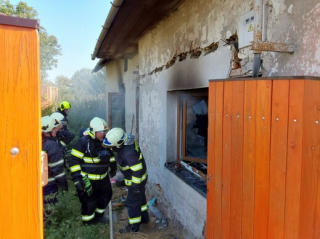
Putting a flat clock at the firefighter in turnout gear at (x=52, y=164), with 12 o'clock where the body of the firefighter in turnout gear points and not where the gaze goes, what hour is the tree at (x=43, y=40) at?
The tree is roughly at 9 o'clock from the firefighter in turnout gear.

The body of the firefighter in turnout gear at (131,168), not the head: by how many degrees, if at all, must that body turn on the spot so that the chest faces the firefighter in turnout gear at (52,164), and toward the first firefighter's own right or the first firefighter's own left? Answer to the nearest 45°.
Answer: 0° — they already face them

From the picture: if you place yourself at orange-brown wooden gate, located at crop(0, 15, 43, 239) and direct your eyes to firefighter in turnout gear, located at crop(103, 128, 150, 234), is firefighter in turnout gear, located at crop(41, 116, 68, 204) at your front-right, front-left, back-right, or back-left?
front-left

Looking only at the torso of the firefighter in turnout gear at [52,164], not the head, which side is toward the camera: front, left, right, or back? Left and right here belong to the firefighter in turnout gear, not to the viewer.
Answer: right

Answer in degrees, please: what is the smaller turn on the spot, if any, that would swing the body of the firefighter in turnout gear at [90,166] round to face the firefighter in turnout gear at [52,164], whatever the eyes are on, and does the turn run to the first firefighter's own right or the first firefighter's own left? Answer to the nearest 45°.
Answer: approximately 135° to the first firefighter's own right

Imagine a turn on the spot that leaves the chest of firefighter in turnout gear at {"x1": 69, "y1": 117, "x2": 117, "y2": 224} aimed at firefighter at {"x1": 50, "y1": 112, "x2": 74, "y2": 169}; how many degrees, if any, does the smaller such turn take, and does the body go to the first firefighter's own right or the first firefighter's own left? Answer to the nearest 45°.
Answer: approximately 135° to the first firefighter's own left

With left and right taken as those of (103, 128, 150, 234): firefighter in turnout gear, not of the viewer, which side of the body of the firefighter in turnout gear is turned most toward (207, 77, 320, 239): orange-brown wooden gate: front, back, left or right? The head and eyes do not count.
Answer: left

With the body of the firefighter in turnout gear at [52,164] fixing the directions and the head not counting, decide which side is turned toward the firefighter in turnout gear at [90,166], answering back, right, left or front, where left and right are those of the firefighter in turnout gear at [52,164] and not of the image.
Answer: front

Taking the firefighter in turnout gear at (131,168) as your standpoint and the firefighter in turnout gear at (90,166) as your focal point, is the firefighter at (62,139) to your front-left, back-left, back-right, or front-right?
front-right

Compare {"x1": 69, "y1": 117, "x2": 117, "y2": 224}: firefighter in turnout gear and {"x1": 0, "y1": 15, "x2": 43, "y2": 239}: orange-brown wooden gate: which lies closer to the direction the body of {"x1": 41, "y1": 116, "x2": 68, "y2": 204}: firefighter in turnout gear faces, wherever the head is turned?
the firefighter in turnout gear

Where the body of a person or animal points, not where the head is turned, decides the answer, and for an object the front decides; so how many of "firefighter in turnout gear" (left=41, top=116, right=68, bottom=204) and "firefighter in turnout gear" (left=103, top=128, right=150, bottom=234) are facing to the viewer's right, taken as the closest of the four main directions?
1

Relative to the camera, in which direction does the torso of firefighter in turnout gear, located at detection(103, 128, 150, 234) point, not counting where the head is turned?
to the viewer's left

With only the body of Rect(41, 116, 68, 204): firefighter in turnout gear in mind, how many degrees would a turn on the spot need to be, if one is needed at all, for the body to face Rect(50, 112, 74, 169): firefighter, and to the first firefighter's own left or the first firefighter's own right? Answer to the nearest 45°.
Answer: approximately 90° to the first firefighter's own left

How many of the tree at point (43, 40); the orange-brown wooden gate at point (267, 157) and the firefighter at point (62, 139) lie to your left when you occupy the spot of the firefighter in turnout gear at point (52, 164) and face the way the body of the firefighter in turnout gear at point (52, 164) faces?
2

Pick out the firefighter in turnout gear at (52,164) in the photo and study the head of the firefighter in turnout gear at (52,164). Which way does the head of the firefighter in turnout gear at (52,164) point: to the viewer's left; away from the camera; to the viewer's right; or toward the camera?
to the viewer's right
